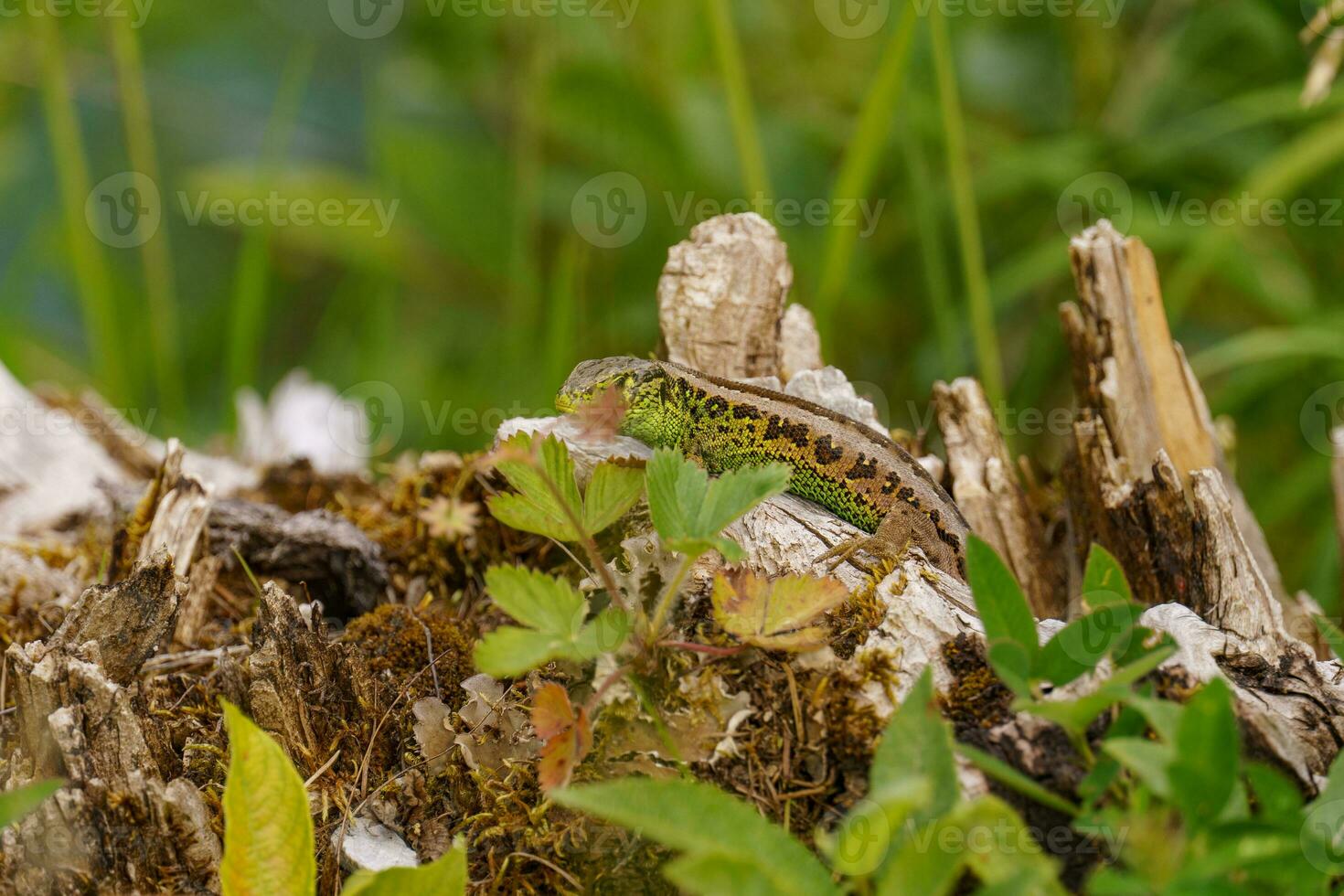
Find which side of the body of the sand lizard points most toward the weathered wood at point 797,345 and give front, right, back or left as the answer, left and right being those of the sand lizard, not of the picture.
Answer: right

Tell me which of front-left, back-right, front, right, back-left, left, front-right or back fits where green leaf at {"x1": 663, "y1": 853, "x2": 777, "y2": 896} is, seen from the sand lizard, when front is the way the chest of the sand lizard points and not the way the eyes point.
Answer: left

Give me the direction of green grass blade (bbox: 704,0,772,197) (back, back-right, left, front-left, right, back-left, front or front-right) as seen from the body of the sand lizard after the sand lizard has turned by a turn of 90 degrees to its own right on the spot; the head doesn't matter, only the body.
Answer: front

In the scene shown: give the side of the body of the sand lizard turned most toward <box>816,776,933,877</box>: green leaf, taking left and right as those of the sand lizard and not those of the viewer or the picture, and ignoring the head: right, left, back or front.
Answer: left

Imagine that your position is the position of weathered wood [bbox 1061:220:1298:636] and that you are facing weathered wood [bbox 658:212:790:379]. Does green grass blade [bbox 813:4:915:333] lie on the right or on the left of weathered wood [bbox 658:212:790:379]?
right

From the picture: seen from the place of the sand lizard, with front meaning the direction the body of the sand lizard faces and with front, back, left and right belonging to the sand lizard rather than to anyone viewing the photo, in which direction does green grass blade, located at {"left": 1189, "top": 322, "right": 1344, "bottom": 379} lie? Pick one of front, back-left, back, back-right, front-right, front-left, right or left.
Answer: back-right

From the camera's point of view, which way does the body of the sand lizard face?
to the viewer's left

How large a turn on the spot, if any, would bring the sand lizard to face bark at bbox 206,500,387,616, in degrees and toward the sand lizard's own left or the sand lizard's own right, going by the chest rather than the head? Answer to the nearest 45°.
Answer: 0° — it already faces it

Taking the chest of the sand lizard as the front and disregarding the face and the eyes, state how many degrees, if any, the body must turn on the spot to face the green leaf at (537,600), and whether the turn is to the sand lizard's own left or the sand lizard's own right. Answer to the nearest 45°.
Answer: approximately 90° to the sand lizard's own left
